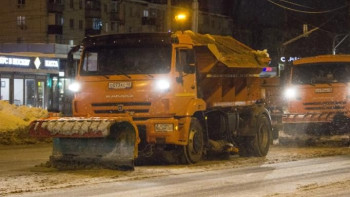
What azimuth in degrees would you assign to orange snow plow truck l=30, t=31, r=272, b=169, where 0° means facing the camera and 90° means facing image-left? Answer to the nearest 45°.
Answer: approximately 45°

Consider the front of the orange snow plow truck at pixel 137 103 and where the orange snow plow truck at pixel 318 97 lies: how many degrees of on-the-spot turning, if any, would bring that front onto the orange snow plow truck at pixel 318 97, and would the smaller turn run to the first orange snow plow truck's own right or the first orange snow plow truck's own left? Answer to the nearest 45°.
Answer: approximately 180°

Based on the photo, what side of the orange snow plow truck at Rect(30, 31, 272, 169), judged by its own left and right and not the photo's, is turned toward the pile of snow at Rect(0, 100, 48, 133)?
right
